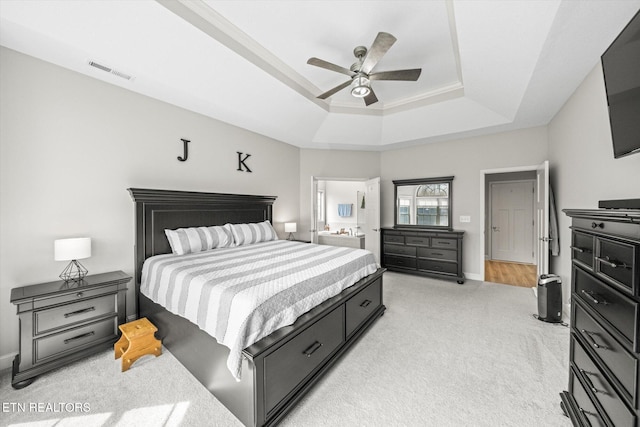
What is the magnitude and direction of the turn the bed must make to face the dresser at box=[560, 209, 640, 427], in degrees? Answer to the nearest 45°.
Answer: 0° — it already faces it

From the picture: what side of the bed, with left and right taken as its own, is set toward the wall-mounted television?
front

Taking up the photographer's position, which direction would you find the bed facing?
facing the viewer and to the right of the viewer

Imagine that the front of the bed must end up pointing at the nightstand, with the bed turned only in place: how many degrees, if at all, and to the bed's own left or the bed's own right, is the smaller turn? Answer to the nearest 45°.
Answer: approximately 135° to the bed's own right

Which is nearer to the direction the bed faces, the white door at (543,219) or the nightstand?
the white door

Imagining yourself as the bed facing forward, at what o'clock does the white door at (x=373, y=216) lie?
The white door is roughly at 9 o'clock from the bed.

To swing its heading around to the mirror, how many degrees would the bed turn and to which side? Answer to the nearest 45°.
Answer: approximately 90° to its left

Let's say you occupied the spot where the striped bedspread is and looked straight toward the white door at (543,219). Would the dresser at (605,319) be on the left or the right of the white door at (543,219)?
right

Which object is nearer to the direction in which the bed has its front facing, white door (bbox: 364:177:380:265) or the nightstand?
the white door

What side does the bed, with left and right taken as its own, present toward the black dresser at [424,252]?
left

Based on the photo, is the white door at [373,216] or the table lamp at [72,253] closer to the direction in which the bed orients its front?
the white door
